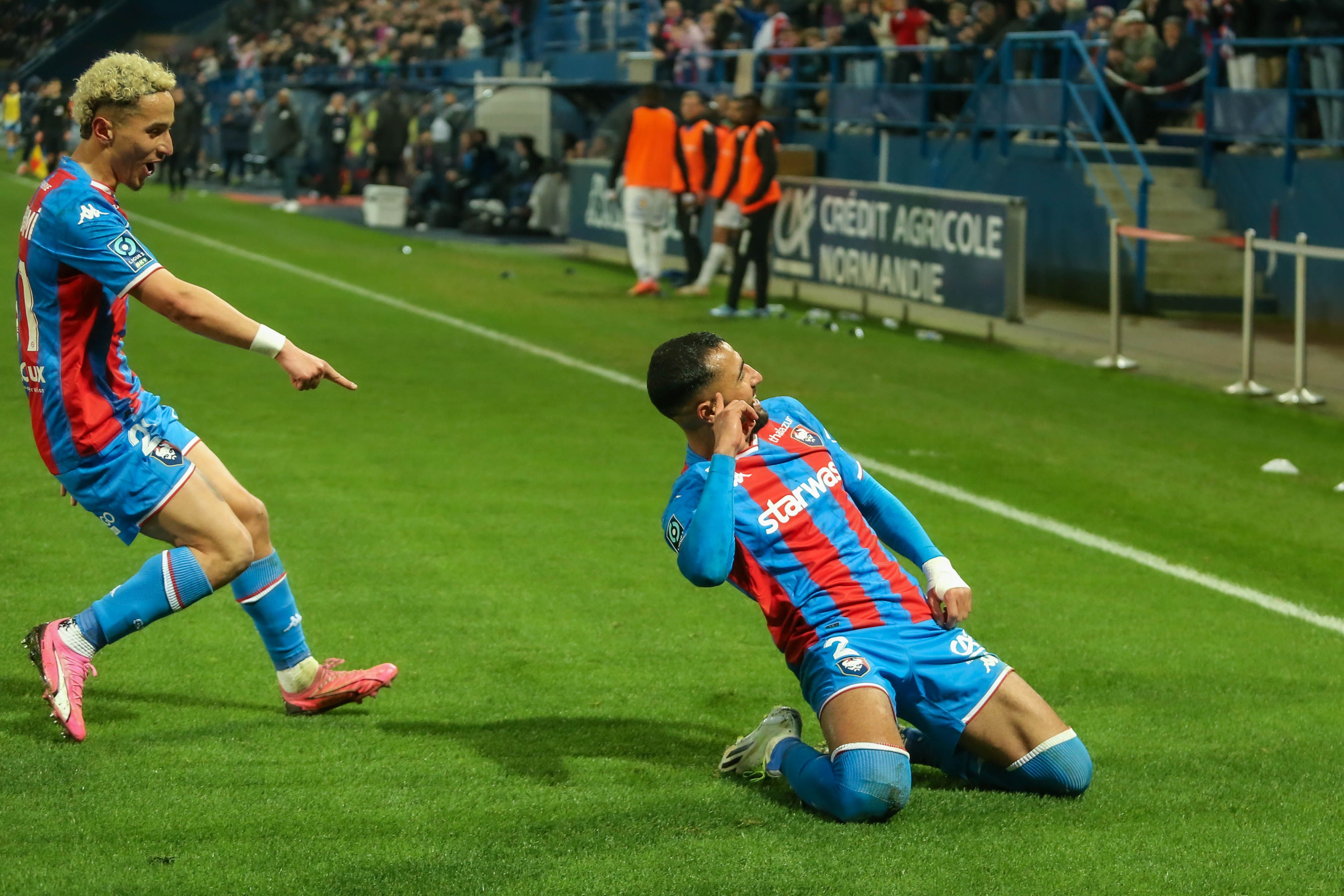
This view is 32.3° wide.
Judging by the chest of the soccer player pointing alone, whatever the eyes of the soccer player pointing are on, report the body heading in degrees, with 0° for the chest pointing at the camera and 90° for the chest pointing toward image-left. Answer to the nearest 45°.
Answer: approximately 270°

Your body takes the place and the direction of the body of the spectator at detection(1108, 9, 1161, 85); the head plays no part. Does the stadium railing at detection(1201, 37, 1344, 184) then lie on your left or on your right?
on your left

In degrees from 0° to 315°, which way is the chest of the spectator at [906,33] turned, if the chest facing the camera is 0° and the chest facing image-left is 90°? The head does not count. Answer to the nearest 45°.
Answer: approximately 45°

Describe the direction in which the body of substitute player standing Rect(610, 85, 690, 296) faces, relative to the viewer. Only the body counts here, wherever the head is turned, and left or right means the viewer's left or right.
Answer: facing away from the viewer

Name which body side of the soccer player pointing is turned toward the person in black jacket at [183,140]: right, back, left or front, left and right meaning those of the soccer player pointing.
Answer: left

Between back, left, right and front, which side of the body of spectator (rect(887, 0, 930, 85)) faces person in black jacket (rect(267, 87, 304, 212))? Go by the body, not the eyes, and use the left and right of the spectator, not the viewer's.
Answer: right

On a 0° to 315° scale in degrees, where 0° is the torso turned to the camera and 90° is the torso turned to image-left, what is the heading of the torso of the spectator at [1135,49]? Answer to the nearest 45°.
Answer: approximately 45°

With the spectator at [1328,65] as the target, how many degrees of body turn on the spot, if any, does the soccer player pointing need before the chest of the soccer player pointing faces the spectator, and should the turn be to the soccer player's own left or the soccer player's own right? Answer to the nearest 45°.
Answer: approximately 45° to the soccer player's own left
